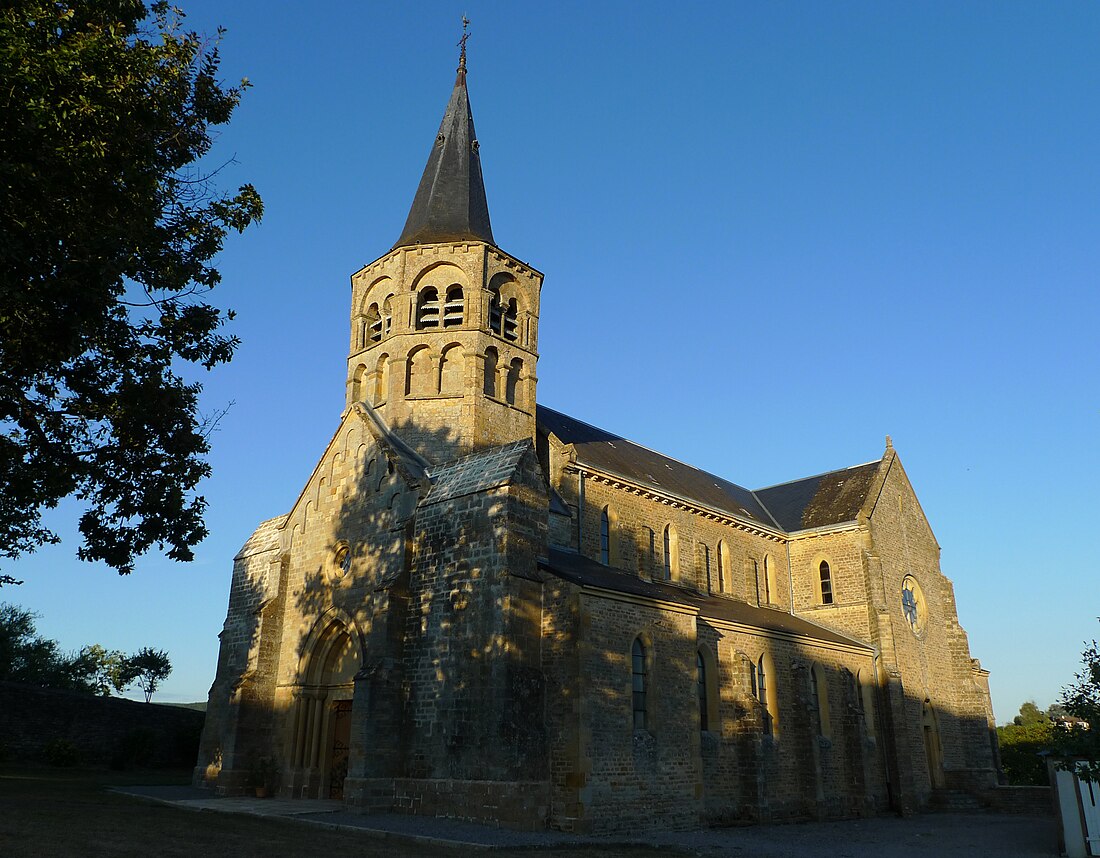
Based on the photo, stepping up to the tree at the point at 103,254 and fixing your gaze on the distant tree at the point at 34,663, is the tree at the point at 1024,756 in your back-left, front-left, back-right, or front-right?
front-right

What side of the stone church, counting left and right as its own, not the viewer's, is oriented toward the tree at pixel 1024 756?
back

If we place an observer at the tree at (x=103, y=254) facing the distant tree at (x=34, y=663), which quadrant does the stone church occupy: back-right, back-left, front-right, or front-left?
front-right

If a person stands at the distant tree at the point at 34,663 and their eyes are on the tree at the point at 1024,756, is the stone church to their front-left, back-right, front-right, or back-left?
front-right

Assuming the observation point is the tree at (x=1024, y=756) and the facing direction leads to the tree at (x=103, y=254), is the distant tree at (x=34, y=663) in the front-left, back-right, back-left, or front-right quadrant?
front-right

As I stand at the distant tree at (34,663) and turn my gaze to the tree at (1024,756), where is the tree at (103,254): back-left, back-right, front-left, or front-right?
front-right

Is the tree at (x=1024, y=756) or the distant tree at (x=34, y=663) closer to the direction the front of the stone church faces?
the distant tree

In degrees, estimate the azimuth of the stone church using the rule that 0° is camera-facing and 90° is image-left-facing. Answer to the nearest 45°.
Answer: approximately 45°

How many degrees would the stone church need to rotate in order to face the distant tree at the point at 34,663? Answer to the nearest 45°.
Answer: approximately 90° to its right

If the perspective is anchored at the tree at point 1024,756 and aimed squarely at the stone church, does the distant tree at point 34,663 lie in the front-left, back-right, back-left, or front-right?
front-right

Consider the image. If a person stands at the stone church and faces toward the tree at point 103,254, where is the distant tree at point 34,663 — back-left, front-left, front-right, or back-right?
back-right

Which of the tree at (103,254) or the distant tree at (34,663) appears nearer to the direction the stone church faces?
the tree
